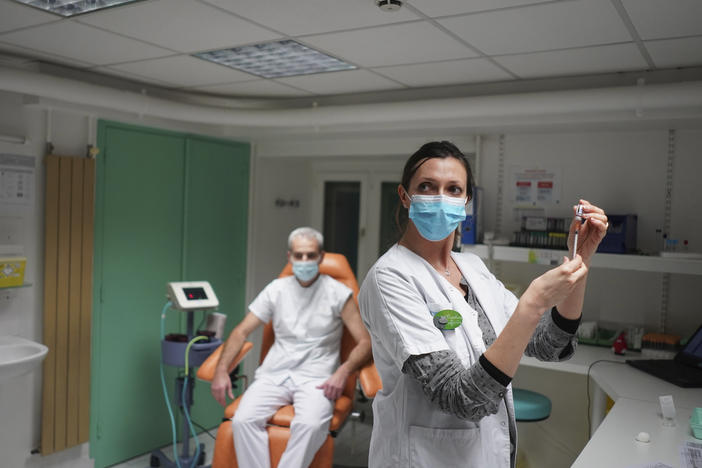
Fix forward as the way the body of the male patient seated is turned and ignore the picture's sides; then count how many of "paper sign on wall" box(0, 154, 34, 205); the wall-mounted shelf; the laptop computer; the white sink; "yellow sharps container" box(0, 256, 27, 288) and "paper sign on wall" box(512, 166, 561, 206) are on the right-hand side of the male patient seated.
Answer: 3

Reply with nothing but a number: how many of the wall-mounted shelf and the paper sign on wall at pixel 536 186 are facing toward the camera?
2

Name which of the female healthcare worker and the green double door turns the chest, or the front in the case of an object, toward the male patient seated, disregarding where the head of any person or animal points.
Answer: the green double door

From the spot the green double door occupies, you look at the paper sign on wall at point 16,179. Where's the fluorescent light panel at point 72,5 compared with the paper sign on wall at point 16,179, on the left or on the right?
left

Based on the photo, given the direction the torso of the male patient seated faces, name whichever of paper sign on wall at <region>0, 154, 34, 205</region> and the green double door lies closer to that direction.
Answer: the paper sign on wall

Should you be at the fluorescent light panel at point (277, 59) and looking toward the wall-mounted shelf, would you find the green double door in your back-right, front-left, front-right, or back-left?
back-left

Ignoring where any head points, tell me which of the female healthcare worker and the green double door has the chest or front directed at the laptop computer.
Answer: the green double door

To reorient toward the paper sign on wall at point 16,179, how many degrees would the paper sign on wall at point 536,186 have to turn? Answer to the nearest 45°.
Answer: approximately 45° to its right
